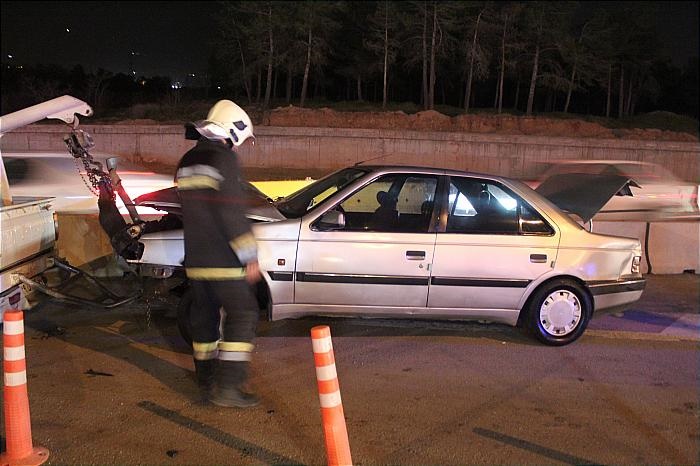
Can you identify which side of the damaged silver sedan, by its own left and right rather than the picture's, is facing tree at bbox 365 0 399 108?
right

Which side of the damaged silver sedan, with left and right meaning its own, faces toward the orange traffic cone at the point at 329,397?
left

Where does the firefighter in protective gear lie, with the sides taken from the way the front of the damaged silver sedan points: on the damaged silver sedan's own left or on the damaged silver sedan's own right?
on the damaged silver sedan's own left

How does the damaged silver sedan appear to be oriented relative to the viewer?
to the viewer's left

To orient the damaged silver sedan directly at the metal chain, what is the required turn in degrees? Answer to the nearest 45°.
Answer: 0° — it already faces it

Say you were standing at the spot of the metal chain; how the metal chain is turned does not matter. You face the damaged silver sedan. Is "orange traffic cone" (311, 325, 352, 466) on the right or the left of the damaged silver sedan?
right

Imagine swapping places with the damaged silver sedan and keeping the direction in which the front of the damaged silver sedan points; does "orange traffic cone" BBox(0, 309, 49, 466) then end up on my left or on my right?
on my left

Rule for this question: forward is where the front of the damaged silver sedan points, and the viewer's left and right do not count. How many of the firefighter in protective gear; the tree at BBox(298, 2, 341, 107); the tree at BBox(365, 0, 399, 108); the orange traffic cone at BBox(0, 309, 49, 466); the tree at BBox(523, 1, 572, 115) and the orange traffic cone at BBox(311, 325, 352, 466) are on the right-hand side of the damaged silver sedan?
3

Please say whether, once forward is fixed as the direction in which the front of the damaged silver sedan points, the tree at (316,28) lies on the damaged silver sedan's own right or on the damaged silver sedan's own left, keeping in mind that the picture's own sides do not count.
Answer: on the damaged silver sedan's own right

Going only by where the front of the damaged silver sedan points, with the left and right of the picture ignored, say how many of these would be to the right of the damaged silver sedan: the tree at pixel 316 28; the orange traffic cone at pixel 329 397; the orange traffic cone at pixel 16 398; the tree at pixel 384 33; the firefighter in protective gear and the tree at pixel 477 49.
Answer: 3

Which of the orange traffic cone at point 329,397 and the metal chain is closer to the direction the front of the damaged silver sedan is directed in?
the metal chain

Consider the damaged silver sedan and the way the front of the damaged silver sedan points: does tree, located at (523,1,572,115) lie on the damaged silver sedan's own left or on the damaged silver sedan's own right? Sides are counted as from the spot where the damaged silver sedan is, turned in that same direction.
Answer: on the damaged silver sedan's own right
